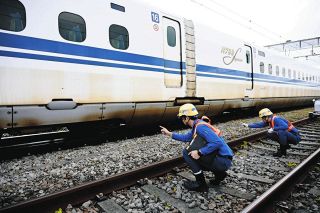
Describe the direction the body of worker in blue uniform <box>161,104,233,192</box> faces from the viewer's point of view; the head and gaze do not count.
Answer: to the viewer's left

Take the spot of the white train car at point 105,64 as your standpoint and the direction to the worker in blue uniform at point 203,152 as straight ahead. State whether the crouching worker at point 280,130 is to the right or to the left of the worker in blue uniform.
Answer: left

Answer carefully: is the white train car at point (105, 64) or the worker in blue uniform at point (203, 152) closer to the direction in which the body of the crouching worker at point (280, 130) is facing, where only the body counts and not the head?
the white train car

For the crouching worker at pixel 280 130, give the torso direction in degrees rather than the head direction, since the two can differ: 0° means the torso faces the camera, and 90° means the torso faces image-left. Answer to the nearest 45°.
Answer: approximately 90°

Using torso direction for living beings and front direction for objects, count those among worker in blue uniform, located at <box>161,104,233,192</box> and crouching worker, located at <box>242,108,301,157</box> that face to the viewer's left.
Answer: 2

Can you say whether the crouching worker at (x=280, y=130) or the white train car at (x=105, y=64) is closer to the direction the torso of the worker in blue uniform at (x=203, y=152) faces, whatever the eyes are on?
the white train car

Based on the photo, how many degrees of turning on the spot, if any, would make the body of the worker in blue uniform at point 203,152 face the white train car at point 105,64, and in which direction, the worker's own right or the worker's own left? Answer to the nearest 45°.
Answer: approximately 45° to the worker's own right

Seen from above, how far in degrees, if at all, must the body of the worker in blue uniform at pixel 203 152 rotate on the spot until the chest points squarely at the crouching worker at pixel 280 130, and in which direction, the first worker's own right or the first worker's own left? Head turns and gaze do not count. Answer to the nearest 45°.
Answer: approximately 135° to the first worker's own right
